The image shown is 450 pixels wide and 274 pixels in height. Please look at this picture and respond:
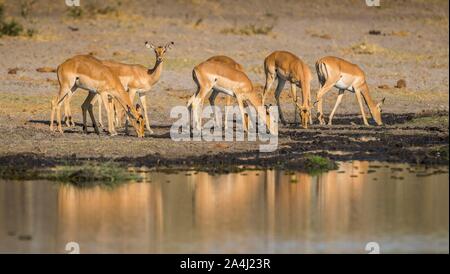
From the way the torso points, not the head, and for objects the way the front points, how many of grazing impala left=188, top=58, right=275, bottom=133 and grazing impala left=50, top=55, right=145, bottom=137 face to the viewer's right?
2

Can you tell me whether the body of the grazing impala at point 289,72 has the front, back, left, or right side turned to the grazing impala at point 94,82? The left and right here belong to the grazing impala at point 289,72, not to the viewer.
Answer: right

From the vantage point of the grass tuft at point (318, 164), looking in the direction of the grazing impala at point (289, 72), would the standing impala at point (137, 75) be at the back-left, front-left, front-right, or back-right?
front-left

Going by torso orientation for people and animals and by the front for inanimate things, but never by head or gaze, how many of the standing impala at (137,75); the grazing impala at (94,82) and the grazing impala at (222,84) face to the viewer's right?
3

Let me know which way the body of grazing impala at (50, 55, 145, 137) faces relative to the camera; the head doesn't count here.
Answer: to the viewer's right

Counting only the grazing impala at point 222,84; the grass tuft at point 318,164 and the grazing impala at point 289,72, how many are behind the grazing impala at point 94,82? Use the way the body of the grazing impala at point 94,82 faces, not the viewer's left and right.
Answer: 0

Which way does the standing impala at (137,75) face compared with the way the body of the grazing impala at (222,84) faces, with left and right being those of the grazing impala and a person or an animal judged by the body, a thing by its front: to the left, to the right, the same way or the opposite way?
the same way

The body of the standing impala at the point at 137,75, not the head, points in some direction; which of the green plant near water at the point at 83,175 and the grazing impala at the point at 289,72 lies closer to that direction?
the grazing impala

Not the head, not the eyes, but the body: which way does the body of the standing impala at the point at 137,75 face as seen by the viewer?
to the viewer's right

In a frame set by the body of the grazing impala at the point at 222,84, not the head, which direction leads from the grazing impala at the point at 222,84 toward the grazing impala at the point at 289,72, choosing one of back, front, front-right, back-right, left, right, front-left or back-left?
front-left

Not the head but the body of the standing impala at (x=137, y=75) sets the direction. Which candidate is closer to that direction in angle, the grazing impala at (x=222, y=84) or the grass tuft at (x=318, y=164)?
the grazing impala

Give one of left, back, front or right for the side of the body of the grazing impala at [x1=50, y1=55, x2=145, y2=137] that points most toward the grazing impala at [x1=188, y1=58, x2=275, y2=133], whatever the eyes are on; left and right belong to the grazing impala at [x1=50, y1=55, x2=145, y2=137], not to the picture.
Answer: front

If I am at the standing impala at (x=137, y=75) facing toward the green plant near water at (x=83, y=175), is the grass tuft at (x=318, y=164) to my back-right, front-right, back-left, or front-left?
front-left

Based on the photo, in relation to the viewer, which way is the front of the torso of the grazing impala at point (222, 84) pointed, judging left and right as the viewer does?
facing to the right of the viewer
